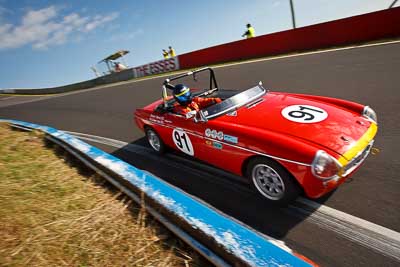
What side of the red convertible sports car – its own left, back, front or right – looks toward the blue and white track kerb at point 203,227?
right

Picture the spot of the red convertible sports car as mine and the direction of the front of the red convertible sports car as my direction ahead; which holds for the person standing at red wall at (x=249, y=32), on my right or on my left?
on my left

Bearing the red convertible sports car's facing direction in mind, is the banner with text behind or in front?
behind

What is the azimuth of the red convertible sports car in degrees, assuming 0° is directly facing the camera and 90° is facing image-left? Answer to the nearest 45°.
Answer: approximately 315°

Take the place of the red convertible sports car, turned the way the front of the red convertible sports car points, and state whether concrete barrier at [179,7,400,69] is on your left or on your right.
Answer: on your left
